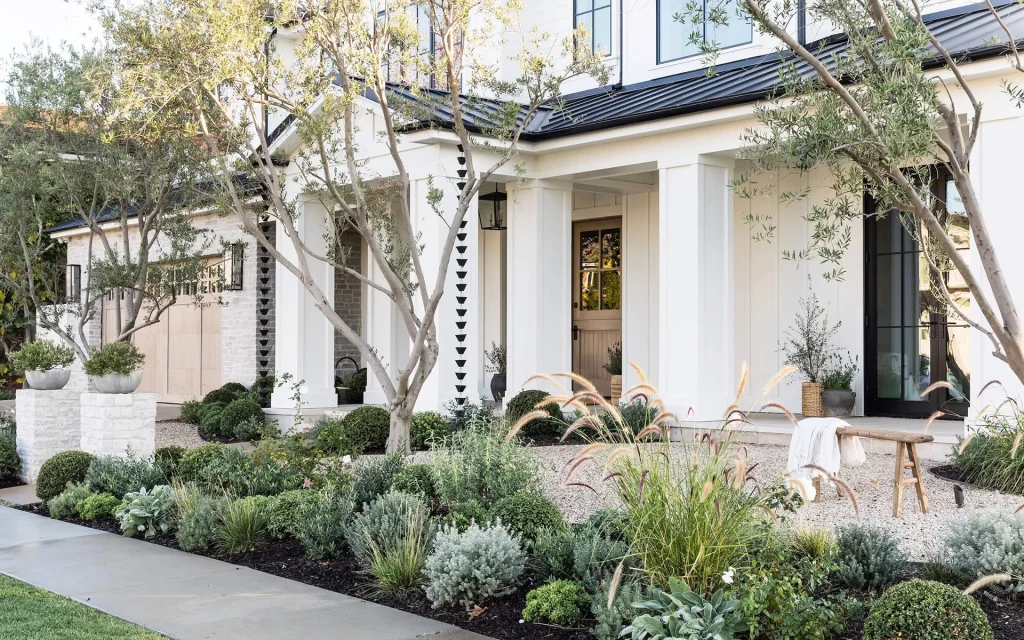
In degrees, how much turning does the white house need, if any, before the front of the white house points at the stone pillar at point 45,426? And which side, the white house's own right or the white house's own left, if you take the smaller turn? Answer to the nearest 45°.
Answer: approximately 45° to the white house's own right

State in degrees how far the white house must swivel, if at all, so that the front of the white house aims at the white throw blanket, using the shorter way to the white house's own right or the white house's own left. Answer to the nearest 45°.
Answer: approximately 45° to the white house's own left

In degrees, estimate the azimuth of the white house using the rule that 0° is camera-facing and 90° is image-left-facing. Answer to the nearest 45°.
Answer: approximately 45°

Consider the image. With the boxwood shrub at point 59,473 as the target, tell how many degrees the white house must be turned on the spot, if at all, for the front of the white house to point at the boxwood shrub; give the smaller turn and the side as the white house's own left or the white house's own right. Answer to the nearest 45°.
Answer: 0° — it already faces it

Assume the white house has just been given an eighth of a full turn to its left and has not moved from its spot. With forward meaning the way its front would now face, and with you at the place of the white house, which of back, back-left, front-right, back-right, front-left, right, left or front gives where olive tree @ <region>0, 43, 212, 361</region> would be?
right

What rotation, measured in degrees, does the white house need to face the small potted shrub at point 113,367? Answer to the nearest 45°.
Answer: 0° — it already faces it

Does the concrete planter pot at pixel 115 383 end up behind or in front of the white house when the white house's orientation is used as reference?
in front

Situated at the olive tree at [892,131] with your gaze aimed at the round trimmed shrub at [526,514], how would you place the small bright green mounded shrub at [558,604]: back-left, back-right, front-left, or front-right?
front-left

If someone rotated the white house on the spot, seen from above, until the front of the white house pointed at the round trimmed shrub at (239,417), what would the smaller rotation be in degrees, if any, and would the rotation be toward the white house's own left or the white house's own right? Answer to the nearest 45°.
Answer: approximately 45° to the white house's own right

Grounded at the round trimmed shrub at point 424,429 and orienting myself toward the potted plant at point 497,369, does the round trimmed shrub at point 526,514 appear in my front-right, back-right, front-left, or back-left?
back-right

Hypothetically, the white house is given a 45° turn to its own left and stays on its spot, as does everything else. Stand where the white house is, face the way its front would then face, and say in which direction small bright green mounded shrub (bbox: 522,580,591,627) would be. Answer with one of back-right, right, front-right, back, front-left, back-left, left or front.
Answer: front

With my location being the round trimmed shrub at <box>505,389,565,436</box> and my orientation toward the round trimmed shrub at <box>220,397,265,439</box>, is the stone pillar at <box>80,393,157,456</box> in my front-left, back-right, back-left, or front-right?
front-left

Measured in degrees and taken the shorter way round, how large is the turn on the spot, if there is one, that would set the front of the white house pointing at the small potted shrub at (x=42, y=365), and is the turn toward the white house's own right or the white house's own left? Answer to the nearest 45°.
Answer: approximately 45° to the white house's own right

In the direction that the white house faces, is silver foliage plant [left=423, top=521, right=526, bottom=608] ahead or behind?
ahead
